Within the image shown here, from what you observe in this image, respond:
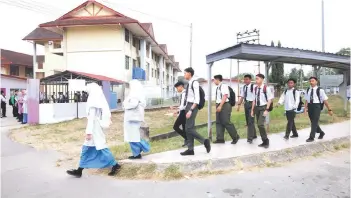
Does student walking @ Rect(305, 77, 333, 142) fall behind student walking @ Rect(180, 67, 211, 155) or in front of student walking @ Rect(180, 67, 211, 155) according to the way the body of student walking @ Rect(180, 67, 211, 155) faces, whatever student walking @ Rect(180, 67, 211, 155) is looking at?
behind

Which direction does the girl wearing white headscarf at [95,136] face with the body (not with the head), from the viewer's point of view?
to the viewer's left

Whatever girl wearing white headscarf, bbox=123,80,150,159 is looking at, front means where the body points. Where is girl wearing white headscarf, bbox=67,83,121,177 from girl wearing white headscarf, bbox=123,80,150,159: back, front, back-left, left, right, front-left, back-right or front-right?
front-left

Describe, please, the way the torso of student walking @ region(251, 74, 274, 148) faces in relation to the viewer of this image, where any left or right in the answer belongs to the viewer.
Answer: facing the viewer and to the left of the viewer

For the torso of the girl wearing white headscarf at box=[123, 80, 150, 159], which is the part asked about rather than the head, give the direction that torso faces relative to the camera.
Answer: to the viewer's left

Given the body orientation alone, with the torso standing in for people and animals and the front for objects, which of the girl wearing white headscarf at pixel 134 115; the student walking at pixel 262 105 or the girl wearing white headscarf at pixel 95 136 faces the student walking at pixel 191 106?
the student walking at pixel 262 105

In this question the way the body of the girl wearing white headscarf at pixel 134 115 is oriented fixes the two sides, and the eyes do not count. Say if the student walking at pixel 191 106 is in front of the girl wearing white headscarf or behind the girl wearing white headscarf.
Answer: behind

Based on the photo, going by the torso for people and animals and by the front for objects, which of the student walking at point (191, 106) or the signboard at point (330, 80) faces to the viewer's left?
the student walking

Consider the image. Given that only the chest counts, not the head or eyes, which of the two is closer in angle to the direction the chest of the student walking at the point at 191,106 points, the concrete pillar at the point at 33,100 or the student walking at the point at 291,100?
the concrete pillar

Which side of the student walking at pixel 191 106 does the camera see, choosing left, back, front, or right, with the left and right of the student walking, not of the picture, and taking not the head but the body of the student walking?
left

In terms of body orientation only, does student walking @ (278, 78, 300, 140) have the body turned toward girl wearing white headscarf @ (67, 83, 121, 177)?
yes
